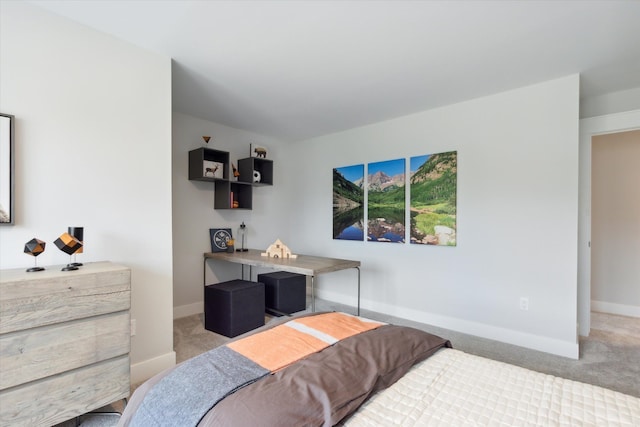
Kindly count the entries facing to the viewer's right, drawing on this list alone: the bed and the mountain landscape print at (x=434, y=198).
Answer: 0

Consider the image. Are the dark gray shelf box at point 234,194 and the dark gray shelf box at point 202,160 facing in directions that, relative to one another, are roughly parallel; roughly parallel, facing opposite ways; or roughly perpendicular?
roughly parallel

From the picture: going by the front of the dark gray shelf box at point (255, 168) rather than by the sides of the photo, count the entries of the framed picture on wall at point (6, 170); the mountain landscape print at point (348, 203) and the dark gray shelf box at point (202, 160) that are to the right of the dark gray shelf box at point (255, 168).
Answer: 2

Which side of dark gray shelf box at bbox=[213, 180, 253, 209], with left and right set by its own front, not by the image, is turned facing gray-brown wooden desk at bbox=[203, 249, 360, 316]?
front

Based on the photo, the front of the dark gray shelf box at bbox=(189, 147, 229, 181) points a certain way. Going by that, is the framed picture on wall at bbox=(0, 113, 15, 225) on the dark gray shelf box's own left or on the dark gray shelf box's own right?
on the dark gray shelf box's own right

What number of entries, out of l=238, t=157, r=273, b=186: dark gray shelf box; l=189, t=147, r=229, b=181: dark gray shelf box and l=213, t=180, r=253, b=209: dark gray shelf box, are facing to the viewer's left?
0

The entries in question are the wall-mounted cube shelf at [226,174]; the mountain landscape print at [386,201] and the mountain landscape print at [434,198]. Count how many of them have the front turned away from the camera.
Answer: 0

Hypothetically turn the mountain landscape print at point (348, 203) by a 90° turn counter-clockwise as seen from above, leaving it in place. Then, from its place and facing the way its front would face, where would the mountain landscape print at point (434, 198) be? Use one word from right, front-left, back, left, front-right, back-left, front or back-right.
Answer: front

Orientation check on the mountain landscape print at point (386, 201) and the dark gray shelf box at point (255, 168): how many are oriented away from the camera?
0

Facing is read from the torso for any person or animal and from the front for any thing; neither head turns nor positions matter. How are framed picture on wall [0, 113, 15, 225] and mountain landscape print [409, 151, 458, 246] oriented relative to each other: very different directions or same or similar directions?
very different directions

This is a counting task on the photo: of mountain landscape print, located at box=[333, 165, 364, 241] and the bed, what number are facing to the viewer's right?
0

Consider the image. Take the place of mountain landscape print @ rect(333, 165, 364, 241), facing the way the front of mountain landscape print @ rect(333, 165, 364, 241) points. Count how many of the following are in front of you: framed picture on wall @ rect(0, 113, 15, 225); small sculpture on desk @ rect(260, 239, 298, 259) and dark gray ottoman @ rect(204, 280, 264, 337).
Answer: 3

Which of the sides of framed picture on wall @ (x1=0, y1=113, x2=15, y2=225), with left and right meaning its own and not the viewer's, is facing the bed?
front

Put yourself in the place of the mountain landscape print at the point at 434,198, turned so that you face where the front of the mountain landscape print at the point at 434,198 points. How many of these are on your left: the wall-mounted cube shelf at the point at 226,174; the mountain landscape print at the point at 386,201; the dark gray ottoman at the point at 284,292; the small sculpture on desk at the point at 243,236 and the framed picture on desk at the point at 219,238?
0

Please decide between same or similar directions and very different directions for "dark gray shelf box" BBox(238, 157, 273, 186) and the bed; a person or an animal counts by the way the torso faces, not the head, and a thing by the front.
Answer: very different directions

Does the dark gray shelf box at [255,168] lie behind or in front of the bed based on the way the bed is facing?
in front

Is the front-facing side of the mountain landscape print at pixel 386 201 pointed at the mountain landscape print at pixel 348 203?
no

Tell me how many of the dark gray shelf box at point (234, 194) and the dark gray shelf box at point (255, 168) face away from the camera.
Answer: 0

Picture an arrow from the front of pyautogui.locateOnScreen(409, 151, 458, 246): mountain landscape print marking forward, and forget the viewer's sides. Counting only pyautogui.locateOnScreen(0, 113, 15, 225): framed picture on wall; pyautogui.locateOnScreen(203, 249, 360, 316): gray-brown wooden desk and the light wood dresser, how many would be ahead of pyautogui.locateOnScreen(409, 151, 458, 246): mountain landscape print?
3

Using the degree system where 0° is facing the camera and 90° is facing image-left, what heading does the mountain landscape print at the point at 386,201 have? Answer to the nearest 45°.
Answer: approximately 45°

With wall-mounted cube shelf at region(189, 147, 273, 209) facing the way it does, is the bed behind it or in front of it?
in front
